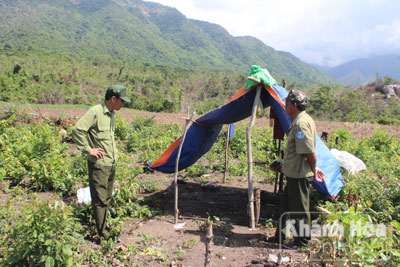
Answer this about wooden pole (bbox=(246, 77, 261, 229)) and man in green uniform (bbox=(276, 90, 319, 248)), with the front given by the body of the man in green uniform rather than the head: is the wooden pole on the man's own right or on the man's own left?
on the man's own right

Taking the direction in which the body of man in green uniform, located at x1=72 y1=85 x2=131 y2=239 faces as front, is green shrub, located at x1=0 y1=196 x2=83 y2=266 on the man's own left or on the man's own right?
on the man's own right

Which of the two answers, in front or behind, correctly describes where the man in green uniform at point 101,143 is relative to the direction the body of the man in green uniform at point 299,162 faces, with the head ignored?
in front

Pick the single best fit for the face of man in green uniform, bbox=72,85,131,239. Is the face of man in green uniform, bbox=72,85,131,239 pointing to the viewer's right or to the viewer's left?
to the viewer's right

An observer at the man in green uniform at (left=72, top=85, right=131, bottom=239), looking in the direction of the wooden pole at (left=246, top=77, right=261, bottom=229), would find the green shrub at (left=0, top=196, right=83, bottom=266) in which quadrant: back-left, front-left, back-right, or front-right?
back-right

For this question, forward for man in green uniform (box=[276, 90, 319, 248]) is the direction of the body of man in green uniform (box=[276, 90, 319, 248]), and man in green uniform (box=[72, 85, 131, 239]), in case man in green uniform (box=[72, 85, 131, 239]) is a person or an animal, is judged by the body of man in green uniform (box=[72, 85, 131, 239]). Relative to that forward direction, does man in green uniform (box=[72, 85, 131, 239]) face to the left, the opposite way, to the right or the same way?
the opposite way

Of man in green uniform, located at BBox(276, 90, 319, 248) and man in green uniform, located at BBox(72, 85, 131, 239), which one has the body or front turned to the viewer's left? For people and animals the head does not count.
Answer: man in green uniform, located at BBox(276, 90, 319, 248)

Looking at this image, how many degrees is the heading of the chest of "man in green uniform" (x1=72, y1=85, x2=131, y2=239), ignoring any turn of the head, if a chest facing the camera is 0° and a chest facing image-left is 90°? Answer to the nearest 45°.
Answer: approximately 315°

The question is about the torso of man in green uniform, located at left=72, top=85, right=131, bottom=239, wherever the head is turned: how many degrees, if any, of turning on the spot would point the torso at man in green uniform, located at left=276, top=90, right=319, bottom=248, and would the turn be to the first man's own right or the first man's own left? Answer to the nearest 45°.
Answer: approximately 45° to the first man's own left

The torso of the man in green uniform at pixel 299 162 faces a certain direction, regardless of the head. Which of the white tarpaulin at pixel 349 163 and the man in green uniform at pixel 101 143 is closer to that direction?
the man in green uniform

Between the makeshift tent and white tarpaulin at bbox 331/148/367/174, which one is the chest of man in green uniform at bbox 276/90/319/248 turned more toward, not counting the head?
the makeshift tent

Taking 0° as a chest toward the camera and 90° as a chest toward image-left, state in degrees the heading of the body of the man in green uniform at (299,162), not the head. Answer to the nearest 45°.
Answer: approximately 90°

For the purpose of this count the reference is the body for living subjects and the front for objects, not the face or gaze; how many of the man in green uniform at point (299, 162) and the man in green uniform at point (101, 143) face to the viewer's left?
1

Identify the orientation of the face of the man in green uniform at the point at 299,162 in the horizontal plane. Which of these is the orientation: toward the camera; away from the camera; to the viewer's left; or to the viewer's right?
to the viewer's left
